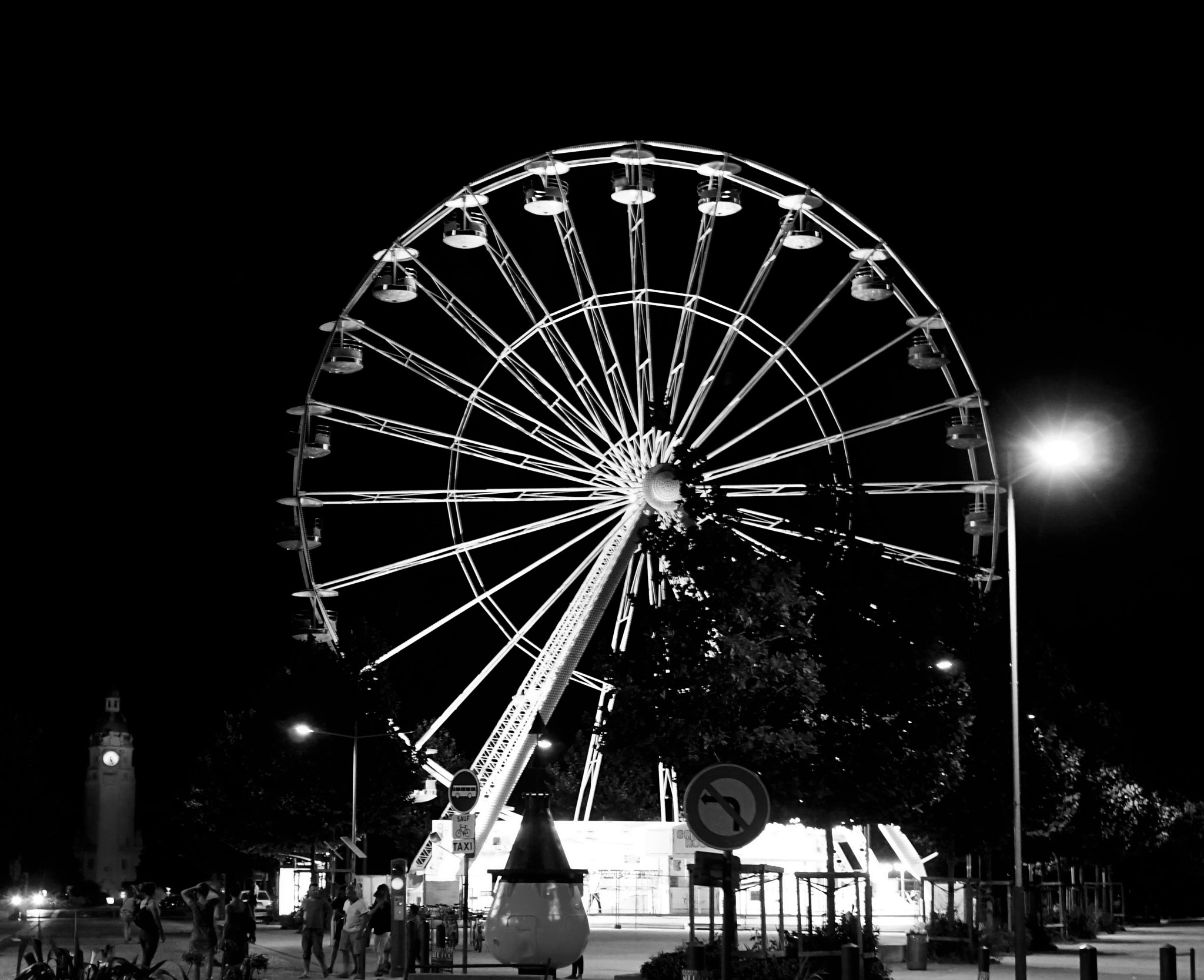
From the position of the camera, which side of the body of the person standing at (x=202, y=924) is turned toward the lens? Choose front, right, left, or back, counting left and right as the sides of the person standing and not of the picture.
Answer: back

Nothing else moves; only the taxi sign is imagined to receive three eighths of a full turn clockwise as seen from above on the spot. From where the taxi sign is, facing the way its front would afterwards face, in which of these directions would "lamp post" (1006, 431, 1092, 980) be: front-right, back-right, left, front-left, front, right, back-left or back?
back

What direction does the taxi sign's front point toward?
toward the camera

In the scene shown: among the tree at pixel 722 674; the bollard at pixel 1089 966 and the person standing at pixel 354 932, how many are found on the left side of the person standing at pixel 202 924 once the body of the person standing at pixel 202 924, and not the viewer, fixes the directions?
0

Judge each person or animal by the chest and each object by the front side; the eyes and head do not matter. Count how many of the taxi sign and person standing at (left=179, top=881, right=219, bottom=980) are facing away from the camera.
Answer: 1

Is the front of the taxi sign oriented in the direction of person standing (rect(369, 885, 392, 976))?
no

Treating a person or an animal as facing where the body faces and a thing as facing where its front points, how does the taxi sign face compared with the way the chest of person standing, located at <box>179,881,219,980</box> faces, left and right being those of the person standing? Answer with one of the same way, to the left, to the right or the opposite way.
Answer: the opposite way

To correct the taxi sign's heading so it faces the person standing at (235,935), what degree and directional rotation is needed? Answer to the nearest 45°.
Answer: approximately 45° to its right

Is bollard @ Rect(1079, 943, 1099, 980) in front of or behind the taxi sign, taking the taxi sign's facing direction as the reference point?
in front
